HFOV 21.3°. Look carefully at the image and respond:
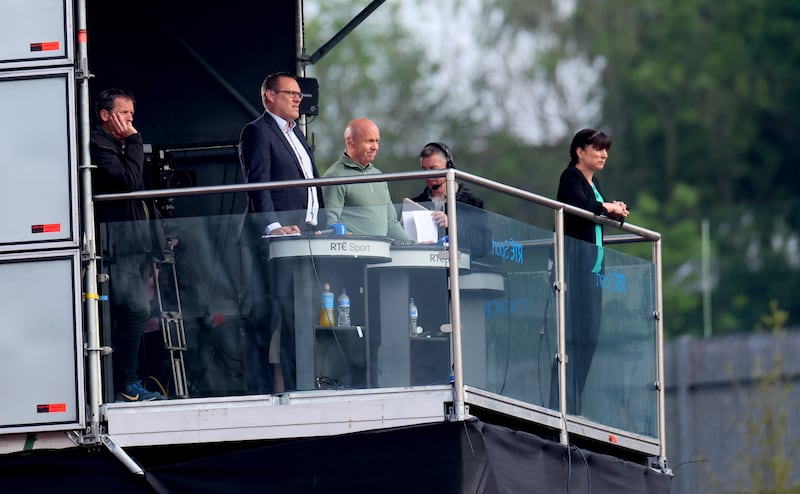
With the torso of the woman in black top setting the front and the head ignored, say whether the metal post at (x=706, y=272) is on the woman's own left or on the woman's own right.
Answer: on the woman's own left

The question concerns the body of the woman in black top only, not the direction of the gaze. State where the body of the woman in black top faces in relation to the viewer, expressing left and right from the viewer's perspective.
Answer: facing to the right of the viewer

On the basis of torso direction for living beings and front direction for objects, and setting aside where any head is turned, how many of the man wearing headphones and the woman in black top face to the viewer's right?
1

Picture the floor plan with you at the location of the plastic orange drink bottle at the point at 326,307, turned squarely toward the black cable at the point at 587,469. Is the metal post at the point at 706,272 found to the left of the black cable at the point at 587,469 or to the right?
left

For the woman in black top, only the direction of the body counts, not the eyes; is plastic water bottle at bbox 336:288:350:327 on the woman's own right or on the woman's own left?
on the woman's own right

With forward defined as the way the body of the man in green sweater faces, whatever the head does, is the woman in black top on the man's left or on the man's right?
on the man's left

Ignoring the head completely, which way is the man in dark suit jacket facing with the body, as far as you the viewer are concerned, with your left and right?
facing the viewer and to the right of the viewer

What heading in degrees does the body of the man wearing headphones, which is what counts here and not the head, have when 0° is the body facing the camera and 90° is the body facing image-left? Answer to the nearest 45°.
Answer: approximately 45°

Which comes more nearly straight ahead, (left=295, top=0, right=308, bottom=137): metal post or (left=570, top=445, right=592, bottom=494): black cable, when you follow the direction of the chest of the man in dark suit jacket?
the black cable

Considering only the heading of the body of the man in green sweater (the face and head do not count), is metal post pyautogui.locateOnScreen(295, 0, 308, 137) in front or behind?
behind

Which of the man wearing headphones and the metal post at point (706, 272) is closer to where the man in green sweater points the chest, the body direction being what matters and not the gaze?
the man wearing headphones
